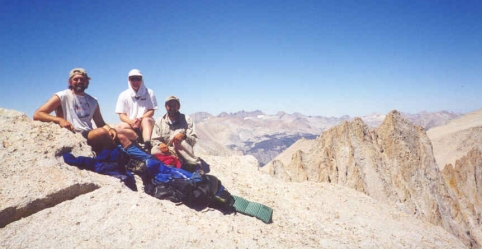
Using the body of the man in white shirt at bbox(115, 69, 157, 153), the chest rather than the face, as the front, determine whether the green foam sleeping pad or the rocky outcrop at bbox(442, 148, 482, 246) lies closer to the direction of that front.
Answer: the green foam sleeping pad

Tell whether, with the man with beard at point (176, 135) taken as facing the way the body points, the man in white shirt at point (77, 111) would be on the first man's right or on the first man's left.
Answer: on the first man's right

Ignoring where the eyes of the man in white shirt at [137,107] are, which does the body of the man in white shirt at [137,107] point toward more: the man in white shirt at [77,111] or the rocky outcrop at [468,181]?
the man in white shirt

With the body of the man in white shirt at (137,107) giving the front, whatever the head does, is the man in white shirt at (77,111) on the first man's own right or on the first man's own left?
on the first man's own right

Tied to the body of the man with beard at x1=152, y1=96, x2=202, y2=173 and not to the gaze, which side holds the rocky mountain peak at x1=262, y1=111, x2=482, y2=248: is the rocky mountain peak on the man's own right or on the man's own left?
on the man's own left

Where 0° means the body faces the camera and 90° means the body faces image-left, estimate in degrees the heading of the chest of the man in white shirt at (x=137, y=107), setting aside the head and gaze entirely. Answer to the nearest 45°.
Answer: approximately 0°

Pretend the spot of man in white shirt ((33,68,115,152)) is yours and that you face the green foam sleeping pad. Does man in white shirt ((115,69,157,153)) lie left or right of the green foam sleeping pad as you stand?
left

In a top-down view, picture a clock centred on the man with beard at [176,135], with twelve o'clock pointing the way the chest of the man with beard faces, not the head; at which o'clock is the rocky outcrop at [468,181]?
The rocky outcrop is roughly at 8 o'clock from the man with beard.

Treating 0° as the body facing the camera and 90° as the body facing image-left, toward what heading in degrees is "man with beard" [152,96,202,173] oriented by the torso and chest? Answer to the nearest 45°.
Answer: approximately 0°

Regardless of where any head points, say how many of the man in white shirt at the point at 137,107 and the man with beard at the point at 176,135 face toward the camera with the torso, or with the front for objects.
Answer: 2

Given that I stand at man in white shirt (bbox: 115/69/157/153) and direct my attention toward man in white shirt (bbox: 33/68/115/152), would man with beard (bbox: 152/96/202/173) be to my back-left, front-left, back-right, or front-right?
back-left

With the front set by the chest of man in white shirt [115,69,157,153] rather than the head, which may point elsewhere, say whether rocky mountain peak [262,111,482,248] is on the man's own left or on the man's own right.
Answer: on the man's own left

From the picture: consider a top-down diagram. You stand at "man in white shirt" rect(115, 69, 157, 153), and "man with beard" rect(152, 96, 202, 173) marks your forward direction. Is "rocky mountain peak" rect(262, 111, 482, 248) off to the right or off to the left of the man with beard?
left

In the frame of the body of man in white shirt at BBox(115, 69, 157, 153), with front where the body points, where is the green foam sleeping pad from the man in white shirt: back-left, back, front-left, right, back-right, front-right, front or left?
front-left
